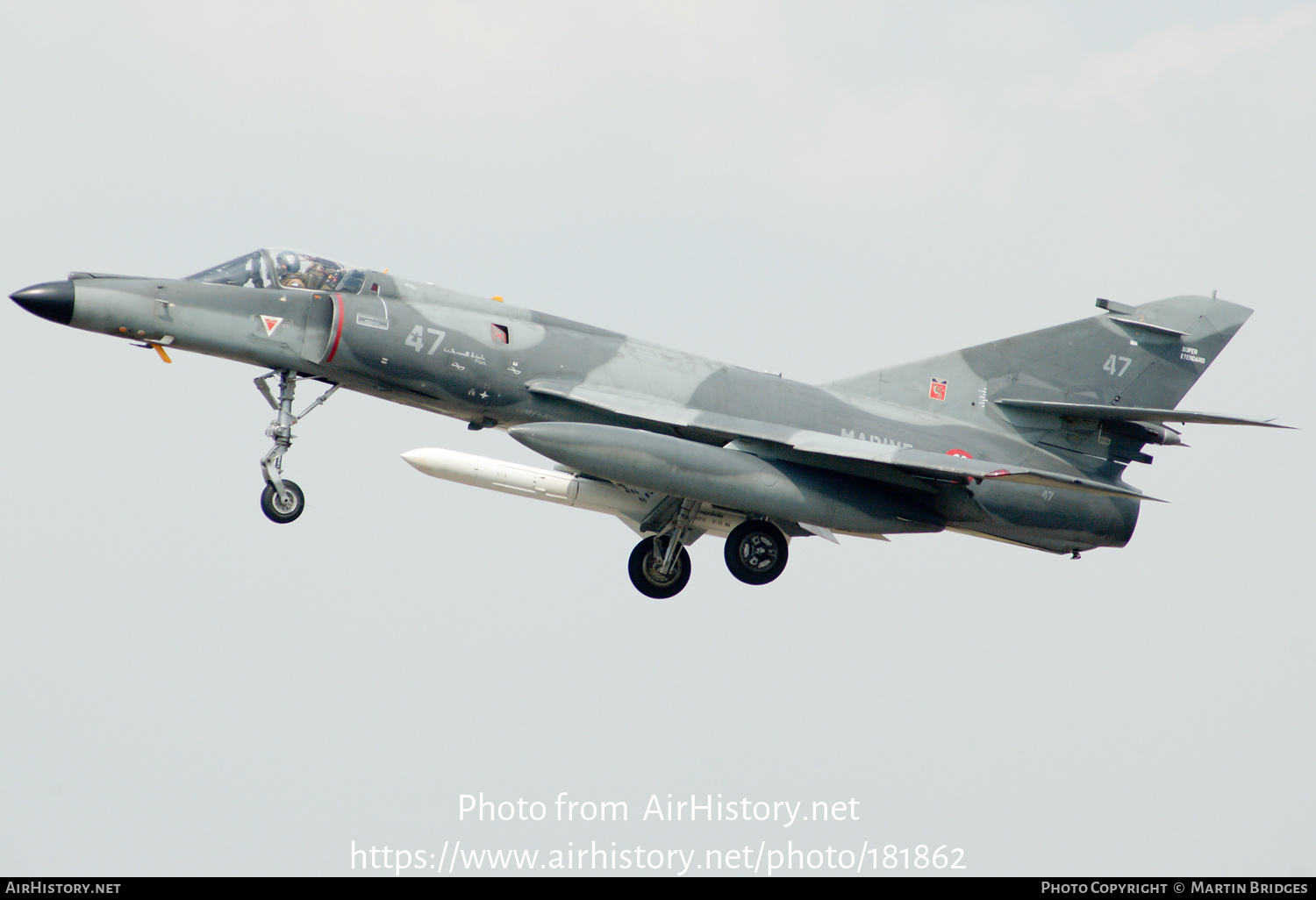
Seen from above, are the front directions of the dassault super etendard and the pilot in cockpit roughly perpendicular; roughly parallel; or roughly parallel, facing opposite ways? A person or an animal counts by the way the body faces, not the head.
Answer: roughly parallel

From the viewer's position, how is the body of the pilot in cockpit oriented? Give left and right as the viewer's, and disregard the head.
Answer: facing to the left of the viewer

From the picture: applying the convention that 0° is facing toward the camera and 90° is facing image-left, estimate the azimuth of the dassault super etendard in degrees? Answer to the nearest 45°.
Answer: approximately 90°

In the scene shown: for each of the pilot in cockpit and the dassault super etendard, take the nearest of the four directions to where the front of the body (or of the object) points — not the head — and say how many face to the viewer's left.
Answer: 2
